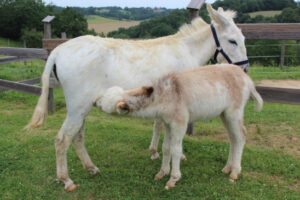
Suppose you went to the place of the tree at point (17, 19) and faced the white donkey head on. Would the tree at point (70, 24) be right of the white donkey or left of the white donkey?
left

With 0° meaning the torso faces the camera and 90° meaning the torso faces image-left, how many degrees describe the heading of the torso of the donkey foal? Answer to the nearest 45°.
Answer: approximately 90°

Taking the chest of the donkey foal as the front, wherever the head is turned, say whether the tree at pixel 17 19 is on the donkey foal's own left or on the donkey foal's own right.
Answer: on the donkey foal's own right

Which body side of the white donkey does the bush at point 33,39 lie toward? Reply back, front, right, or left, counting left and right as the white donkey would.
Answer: left

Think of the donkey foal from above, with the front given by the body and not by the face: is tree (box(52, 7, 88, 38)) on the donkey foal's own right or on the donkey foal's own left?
on the donkey foal's own right

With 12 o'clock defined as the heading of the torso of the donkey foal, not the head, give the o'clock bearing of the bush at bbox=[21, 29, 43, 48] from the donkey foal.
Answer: The bush is roughly at 2 o'clock from the donkey foal.

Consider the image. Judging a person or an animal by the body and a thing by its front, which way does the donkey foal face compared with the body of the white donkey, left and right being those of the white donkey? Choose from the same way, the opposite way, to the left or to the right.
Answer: the opposite way

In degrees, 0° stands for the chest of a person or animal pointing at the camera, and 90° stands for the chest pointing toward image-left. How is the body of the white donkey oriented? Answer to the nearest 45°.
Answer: approximately 270°
